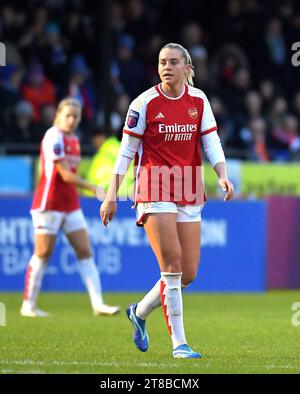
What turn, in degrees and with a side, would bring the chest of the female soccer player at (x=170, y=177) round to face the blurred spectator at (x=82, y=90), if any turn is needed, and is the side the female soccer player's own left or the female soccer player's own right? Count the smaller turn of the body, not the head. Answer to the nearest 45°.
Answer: approximately 135° to the female soccer player's own left

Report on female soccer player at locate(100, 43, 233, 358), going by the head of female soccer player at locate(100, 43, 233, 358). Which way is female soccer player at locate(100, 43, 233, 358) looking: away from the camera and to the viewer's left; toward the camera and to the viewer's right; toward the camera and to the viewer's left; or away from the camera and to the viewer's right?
toward the camera and to the viewer's left

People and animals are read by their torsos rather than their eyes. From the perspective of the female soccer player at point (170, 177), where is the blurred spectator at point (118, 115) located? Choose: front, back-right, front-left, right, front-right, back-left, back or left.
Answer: back-left

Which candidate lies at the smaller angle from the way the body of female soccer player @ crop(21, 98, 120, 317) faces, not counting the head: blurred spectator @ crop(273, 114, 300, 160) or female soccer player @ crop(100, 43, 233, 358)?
the female soccer player

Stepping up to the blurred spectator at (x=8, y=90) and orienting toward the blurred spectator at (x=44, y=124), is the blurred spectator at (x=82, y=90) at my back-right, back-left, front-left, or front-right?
front-left

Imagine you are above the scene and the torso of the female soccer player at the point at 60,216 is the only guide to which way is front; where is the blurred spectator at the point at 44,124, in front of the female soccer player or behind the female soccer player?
behind

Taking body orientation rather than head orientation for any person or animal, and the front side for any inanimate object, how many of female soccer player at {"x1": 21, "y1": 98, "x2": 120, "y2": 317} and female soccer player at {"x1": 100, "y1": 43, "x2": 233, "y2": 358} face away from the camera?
0

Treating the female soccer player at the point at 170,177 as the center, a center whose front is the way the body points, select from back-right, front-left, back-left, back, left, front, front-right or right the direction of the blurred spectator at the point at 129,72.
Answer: back-left

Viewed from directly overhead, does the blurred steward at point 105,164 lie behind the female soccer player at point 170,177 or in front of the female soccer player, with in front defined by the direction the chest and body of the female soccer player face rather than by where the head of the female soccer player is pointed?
behind
